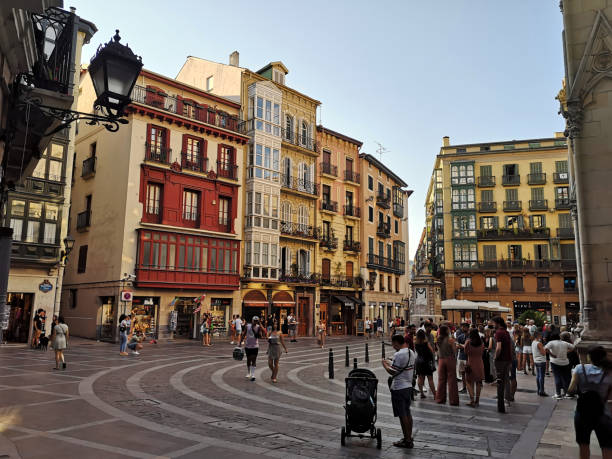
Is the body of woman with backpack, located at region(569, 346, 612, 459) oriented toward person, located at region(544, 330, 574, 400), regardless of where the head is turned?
yes

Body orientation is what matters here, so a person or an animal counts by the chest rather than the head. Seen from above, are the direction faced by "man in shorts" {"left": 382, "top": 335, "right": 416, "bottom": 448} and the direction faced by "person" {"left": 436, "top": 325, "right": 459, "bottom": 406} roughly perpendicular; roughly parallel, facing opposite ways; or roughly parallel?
roughly perpendicular

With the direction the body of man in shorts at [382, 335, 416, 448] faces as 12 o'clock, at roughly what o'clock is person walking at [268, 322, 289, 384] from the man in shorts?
The person walking is roughly at 2 o'clock from the man in shorts.

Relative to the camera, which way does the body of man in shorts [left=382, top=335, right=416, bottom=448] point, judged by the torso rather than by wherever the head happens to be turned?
to the viewer's left

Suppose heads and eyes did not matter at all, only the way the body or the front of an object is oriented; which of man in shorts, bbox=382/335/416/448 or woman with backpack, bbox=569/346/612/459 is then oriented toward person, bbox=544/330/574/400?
the woman with backpack

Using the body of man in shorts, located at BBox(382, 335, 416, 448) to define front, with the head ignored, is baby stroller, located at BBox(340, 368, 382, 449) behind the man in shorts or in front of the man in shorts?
in front

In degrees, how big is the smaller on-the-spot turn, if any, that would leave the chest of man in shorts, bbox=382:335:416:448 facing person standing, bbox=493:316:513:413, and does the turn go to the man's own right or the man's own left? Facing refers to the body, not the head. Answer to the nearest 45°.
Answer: approximately 135° to the man's own right

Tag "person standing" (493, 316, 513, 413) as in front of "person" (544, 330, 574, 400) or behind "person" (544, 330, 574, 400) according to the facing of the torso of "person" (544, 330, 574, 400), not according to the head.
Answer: behind

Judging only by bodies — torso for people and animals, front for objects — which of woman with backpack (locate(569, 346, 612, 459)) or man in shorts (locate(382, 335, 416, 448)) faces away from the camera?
the woman with backpack

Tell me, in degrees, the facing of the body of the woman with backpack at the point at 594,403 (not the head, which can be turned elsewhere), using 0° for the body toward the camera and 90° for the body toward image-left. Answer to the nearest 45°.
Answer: approximately 180°

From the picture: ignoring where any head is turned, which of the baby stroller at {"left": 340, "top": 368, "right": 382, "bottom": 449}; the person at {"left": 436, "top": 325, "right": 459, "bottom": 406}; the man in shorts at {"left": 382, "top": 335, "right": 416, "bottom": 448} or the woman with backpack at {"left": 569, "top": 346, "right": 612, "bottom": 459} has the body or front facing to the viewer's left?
the man in shorts
